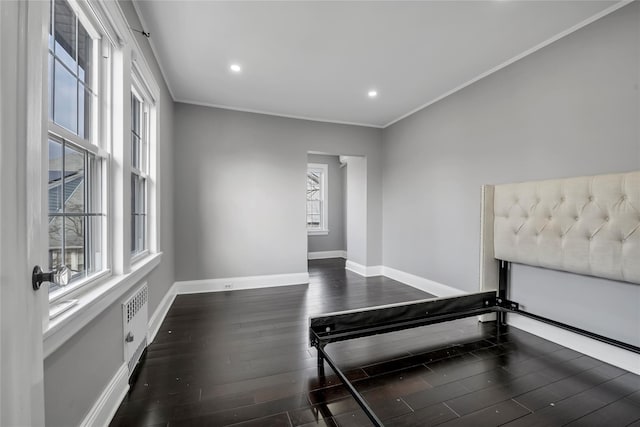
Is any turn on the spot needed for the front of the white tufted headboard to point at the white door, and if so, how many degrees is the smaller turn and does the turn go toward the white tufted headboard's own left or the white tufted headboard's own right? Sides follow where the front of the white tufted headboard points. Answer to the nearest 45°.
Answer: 0° — it already faces it

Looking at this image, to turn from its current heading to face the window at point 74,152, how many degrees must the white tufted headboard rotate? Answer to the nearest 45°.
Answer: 0° — it already faces it

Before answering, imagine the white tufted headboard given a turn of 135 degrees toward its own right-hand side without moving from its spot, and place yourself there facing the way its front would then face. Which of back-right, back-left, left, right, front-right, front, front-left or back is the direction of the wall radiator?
back-left

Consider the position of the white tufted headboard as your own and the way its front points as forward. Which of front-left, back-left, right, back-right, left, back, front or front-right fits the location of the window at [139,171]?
front

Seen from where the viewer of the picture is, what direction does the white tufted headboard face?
facing the viewer and to the left of the viewer
